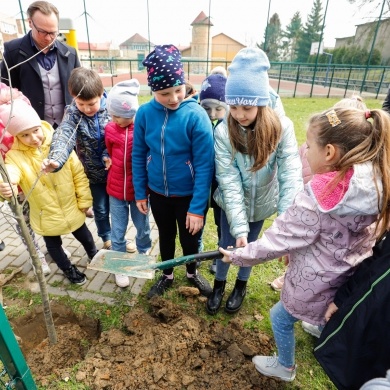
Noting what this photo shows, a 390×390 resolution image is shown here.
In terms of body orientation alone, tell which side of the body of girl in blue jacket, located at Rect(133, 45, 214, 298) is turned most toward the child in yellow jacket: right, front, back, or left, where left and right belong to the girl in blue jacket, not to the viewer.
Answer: right

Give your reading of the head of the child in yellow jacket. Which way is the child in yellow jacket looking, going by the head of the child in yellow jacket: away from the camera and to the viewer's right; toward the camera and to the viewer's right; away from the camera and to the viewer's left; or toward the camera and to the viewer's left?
toward the camera and to the viewer's right

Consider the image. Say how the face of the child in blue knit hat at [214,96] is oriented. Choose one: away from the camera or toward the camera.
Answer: toward the camera

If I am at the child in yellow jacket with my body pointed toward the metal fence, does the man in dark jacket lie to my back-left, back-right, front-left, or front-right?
front-left

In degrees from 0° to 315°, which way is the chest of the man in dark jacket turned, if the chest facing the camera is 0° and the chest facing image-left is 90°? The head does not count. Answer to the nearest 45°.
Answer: approximately 315°

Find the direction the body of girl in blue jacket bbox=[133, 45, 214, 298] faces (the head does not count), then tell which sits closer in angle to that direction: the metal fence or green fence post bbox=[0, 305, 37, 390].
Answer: the green fence post

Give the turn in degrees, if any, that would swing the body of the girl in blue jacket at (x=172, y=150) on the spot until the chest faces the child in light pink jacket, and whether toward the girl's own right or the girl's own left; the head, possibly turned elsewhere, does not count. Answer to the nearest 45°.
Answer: approximately 45° to the girl's own left

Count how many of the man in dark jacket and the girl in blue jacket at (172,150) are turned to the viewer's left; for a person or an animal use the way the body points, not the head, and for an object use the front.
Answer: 0

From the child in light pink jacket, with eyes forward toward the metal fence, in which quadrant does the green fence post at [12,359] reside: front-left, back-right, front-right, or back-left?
back-left

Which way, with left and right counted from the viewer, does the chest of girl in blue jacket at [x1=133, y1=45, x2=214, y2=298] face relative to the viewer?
facing the viewer

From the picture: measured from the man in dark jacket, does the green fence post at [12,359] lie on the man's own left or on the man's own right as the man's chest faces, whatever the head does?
on the man's own right

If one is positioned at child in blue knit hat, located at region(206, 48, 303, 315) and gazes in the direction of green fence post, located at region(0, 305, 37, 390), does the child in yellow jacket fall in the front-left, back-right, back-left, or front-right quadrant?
front-right

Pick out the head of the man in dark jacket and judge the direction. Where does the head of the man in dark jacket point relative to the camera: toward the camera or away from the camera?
toward the camera

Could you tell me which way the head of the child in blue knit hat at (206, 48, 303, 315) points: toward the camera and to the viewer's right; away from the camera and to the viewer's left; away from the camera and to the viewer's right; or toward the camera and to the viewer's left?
toward the camera and to the viewer's left

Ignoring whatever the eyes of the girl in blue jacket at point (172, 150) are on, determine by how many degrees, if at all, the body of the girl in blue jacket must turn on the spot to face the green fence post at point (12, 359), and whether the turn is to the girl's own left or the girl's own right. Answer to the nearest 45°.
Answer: approximately 45° to the girl's own right
